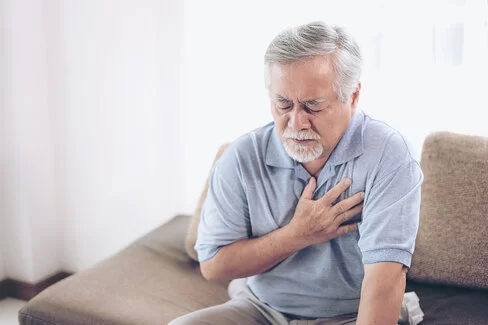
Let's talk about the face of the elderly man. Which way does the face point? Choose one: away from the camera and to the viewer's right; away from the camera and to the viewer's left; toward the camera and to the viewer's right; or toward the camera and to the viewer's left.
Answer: toward the camera and to the viewer's left

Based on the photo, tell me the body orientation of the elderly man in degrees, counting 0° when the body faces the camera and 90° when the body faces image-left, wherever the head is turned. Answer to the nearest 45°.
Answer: approximately 45°
